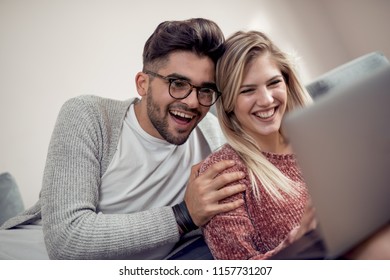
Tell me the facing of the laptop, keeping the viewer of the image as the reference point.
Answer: facing away from the viewer and to the left of the viewer

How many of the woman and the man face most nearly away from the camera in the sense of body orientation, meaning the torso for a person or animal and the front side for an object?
0

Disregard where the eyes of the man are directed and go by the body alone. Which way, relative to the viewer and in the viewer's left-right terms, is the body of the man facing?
facing the viewer and to the right of the viewer

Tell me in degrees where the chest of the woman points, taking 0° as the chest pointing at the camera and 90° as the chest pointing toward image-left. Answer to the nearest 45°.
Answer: approximately 315°

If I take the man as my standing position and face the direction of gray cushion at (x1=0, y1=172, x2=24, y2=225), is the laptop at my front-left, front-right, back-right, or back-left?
back-left

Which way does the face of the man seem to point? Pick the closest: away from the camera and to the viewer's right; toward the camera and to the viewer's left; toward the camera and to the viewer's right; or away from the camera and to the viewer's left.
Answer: toward the camera and to the viewer's right
